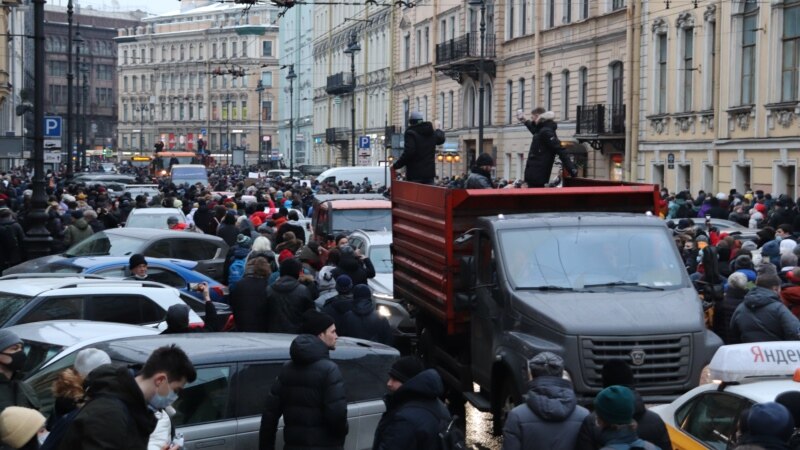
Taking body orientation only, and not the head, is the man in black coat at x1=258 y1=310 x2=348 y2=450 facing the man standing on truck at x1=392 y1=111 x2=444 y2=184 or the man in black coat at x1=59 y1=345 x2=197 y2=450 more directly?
the man standing on truck

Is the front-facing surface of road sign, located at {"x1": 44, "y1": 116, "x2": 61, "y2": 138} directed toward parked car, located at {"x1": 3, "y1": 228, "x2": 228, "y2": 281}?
yes

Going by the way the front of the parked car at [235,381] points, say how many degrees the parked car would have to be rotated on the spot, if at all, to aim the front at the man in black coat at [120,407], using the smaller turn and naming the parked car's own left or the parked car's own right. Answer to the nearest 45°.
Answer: approximately 45° to the parked car's own left

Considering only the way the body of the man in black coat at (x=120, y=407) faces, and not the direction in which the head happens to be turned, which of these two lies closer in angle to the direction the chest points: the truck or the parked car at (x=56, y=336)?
the truck

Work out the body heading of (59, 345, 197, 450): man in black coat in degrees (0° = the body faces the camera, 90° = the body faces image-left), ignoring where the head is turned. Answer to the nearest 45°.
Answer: approximately 270°

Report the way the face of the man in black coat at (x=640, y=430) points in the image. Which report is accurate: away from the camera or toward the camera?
away from the camera

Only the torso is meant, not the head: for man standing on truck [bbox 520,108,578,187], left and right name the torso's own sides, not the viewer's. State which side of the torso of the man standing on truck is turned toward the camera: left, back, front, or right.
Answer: left

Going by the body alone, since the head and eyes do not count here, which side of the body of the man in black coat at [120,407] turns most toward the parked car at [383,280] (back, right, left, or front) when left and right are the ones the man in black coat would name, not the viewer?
left

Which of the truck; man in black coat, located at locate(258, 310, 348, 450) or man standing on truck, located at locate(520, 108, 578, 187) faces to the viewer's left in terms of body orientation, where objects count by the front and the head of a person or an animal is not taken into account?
the man standing on truck

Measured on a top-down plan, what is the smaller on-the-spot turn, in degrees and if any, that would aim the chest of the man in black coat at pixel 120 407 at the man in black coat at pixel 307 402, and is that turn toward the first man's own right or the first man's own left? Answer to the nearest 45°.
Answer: approximately 45° to the first man's own left

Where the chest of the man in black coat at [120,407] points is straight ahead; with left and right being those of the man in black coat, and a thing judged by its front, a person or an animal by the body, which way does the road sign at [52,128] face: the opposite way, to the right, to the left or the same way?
to the right

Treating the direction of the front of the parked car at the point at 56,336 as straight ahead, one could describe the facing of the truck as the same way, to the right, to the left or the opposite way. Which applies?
to the left

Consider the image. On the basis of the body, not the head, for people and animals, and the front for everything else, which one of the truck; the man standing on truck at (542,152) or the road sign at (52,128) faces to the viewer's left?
the man standing on truck

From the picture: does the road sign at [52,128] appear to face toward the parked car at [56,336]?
yes

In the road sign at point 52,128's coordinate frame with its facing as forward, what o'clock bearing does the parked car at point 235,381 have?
The parked car is roughly at 12 o'clock from the road sign.
